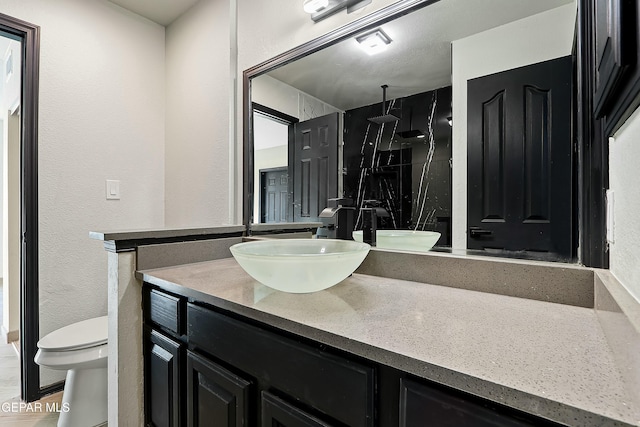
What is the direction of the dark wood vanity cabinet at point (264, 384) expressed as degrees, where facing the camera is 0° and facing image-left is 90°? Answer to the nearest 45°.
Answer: approximately 45°

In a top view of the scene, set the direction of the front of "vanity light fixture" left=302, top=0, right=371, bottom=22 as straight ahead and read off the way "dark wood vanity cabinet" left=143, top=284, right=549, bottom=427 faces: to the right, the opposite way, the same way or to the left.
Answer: the same way

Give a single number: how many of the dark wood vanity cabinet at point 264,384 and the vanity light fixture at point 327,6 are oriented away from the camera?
0

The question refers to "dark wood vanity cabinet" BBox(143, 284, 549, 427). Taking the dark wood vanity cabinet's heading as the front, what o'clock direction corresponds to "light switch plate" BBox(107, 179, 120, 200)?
The light switch plate is roughly at 3 o'clock from the dark wood vanity cabinet.

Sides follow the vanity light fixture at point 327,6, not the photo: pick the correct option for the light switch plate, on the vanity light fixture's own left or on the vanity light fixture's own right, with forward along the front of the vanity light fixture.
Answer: on the vanity light fixture's own right

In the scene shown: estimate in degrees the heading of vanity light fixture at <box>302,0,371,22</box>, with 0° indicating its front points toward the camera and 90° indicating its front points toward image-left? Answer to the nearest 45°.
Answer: approximately 45°

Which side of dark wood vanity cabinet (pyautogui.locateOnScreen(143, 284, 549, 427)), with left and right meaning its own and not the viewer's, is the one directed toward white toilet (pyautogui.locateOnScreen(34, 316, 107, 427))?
right
